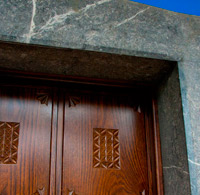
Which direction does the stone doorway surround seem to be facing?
toward the camera

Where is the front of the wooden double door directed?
toward the camera
